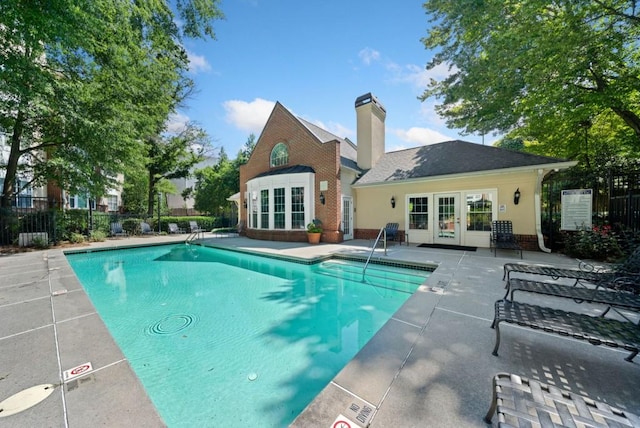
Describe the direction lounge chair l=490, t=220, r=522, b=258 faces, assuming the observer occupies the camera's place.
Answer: facing the viewer

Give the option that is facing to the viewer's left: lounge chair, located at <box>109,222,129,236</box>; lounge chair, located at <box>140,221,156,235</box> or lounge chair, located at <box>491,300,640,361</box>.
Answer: lounge chair, located at <box>491,300,640,361</box>

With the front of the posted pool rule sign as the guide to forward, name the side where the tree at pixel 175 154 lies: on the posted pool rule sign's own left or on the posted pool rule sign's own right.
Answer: on the posted pool rule sign's own right

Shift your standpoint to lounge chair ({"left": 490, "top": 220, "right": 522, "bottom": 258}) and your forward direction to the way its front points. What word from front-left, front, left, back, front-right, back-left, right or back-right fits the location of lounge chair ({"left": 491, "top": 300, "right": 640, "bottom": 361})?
front

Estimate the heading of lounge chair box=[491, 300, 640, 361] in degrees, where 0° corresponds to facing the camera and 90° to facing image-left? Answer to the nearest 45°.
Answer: approximately 90°

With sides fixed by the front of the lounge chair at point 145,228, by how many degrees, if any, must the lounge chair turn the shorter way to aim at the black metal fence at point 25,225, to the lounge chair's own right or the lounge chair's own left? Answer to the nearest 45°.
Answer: approximately 90° to the lounge chair's own right

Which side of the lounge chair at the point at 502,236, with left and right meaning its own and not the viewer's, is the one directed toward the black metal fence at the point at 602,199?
left

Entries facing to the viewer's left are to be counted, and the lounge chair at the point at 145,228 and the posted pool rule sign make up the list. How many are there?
0

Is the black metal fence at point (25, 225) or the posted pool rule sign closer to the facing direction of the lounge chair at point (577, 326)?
the black metal fence

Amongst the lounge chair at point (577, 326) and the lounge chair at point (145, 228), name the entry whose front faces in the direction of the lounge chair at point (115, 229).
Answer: the lounge chair at point (577, 326)

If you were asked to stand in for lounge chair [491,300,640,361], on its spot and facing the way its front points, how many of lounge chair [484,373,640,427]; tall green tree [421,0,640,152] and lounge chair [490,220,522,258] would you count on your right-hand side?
2

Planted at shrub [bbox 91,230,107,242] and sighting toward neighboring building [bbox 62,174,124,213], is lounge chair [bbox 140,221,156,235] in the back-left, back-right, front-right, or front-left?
front-right

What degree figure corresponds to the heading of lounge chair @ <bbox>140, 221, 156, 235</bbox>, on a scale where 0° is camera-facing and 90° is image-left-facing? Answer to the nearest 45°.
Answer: approximately 315°

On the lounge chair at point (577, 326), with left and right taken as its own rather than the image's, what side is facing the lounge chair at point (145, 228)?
front

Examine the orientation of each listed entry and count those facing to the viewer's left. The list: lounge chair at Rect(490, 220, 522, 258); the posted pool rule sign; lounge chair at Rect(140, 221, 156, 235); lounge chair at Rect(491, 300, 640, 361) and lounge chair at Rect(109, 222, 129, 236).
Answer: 1
